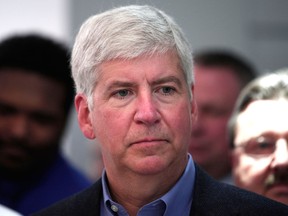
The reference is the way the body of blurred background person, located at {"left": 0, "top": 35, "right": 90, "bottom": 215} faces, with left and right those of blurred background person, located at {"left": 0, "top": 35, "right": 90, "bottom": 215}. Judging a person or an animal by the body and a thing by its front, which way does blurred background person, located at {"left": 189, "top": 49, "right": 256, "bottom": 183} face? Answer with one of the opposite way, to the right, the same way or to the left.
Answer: the same way

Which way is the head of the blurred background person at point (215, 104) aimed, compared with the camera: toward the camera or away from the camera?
toward the camera

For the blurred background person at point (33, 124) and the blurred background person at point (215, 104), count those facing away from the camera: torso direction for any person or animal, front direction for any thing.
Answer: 0

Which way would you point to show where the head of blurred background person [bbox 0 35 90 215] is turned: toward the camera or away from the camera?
toward the camera

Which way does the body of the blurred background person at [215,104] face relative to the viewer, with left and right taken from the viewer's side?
facing the viewer and to the left of the viewer

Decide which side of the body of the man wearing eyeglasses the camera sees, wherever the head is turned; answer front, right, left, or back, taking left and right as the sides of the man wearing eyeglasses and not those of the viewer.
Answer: front

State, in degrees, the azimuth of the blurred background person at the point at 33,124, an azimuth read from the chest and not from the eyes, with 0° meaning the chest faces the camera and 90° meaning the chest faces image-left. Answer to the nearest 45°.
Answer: approximately 45°

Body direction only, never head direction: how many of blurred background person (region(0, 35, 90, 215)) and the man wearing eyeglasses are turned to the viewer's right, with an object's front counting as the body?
0

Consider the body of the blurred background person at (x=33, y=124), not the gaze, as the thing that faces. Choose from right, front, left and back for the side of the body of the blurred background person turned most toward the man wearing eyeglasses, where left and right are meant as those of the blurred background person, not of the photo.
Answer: left

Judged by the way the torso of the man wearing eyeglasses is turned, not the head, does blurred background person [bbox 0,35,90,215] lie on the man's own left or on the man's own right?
on the man's own right

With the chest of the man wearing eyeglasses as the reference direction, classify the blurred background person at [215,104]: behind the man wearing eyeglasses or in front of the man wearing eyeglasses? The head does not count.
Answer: behind

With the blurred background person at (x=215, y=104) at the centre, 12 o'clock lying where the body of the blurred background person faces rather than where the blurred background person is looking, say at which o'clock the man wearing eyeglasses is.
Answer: The man wearing eyeglasses is roughly at 10 o'clock from the blurred background person.

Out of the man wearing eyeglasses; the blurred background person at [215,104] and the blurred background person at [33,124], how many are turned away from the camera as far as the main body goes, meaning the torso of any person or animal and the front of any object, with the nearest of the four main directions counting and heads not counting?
0
